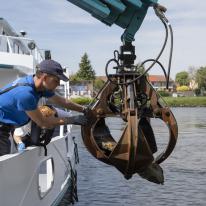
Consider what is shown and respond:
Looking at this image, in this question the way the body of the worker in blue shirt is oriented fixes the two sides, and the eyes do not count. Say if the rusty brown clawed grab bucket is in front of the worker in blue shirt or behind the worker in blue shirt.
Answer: in front

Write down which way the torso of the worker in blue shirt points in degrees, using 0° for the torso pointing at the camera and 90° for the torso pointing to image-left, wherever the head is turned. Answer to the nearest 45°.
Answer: approximately 270°

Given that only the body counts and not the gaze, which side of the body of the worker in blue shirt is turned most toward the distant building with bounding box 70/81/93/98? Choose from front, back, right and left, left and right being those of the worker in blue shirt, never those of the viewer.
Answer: left

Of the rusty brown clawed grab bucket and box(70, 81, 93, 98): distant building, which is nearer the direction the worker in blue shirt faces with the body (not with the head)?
the rusty brown clawed grab bucket
